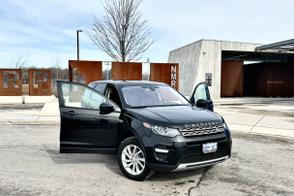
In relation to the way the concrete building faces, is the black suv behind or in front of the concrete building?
in front

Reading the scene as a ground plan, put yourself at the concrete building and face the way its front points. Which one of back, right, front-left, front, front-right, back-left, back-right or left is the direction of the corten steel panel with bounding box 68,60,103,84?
front-right

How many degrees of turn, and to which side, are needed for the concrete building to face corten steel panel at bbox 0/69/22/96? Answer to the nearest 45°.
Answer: approximately 45° to its right

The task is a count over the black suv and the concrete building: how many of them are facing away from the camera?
0

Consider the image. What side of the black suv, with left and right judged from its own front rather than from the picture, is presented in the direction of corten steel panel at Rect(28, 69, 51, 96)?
back

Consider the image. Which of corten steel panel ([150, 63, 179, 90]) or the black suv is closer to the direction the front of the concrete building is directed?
the black suv

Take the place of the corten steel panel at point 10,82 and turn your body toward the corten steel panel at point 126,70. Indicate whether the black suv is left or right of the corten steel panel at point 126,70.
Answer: right

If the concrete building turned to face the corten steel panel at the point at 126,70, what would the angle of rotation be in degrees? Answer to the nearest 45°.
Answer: approximately 45° to its right

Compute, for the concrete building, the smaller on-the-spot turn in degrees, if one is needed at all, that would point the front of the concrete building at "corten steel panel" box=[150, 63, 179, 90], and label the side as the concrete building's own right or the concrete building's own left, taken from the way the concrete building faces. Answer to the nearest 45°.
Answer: approximately 45° to the concrete building's own right

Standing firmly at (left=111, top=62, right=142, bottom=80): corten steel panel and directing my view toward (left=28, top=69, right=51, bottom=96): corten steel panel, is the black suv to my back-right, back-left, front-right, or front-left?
back-left

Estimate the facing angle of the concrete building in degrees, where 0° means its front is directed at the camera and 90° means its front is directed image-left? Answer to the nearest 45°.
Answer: approximately 0°

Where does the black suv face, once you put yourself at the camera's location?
facing the viewer and to the right of the viewer

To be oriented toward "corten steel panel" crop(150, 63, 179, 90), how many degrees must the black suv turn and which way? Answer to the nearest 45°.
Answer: approximately 135° to its left

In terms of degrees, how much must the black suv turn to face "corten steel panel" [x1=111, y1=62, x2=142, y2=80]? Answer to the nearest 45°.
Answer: approximately 135° to its left
